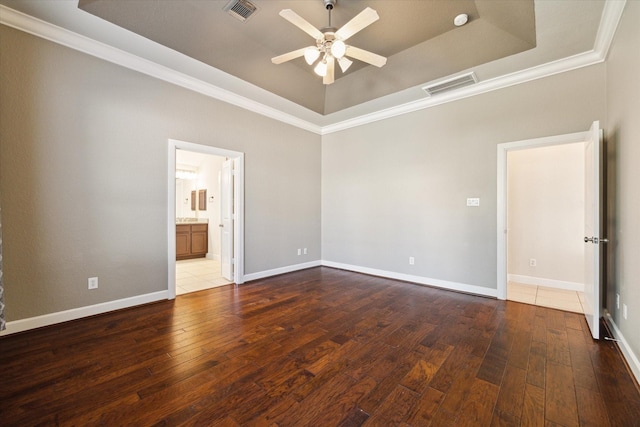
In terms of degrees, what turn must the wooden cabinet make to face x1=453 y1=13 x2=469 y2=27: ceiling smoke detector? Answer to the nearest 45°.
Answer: approximately 45° to its left

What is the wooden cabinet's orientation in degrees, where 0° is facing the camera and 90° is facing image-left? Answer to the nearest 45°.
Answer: approximately 0°

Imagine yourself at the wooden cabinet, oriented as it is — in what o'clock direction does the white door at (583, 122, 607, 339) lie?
The white door is roughly at 11 o'clock from the wooden cabinet.

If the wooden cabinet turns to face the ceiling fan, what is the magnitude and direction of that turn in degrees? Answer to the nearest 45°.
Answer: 0° — it already faces it

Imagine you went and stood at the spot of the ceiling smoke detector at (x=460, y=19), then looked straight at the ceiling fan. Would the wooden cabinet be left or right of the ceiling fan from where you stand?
right

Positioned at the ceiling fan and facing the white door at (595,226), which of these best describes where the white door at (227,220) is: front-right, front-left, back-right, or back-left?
back-left

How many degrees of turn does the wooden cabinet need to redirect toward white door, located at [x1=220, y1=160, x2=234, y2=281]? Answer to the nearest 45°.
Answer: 0° — it already faces it
